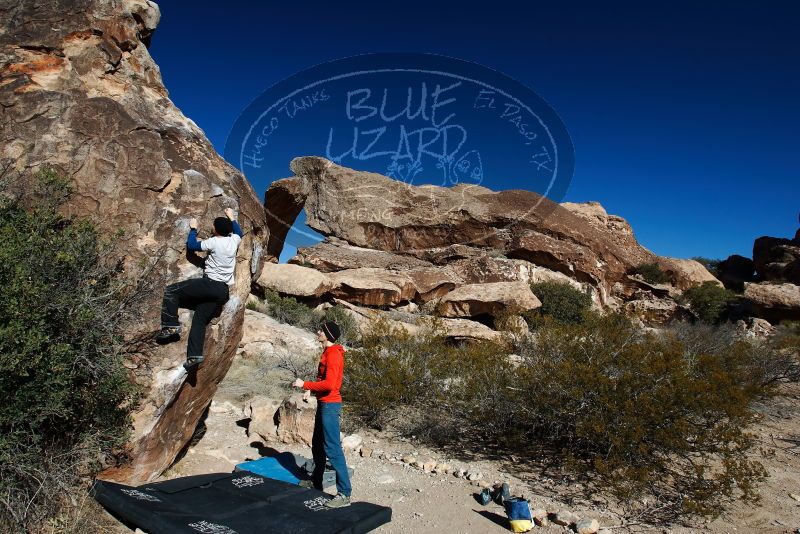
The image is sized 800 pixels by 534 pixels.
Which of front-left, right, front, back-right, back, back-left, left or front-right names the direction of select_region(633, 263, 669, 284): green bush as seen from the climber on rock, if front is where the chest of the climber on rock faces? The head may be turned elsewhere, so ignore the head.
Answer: right

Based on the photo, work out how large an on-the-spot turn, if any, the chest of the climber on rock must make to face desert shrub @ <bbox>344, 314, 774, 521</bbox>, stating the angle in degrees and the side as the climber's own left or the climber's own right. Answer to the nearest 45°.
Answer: approximately 135° to the climber's own right

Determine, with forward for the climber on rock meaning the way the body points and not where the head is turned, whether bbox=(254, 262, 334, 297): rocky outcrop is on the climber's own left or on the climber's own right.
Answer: on the climber's own right

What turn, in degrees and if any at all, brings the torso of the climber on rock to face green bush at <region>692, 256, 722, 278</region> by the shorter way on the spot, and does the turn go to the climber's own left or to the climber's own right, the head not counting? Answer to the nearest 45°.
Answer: approximately 90° to the climber's own right

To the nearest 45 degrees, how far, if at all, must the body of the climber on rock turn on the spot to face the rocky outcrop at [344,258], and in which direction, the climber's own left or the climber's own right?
approximately 45° to the climber's own right

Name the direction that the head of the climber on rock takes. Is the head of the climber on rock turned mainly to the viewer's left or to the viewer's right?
to the viewer's left

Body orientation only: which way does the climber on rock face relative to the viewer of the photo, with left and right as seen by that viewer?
facing away from the viewer and to the left of the viewer

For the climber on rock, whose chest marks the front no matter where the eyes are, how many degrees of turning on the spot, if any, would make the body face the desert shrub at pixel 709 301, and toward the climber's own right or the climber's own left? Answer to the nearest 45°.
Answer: approximately 90° to the climber's own right

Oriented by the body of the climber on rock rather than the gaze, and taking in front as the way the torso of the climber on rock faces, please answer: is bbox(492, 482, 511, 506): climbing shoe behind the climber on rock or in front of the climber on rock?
behind

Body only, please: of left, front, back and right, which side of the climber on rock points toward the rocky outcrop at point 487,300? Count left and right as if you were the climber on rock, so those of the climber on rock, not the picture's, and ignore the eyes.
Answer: right

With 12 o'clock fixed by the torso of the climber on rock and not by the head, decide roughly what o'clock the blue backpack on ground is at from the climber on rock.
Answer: The blue backpack on ground is roughly at 5 o'clock from the climber on rock.
